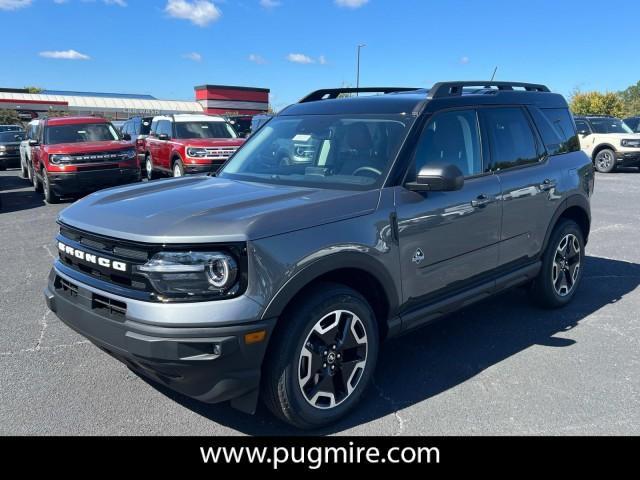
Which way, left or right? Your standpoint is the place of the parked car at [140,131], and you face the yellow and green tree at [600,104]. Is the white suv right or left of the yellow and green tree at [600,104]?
right

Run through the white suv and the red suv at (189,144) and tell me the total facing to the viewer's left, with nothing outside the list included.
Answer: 0

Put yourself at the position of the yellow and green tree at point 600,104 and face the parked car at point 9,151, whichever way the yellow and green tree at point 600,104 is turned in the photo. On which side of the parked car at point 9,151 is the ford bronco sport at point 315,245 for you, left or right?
left

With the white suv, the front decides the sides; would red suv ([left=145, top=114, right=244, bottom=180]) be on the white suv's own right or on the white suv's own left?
on the white suv's own right

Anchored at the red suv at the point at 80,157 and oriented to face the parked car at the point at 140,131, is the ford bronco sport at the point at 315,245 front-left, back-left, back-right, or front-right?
back-right

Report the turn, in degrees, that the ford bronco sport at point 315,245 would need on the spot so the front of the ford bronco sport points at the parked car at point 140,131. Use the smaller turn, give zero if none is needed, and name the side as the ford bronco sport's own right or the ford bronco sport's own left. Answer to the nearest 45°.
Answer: approximately 135° to the ford bronco sport's own right

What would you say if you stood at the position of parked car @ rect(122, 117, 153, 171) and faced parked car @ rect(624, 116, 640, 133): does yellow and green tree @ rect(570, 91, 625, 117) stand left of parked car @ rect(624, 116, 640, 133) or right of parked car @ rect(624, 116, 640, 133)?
left

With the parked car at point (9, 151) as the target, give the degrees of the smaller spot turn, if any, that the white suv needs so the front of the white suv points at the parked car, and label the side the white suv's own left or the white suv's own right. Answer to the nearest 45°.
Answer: approximately 135° to the white suv's own right
